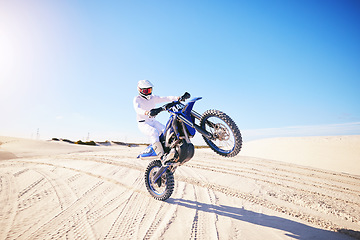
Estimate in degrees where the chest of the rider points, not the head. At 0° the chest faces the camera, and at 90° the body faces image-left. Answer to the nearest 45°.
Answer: approximately 315°
